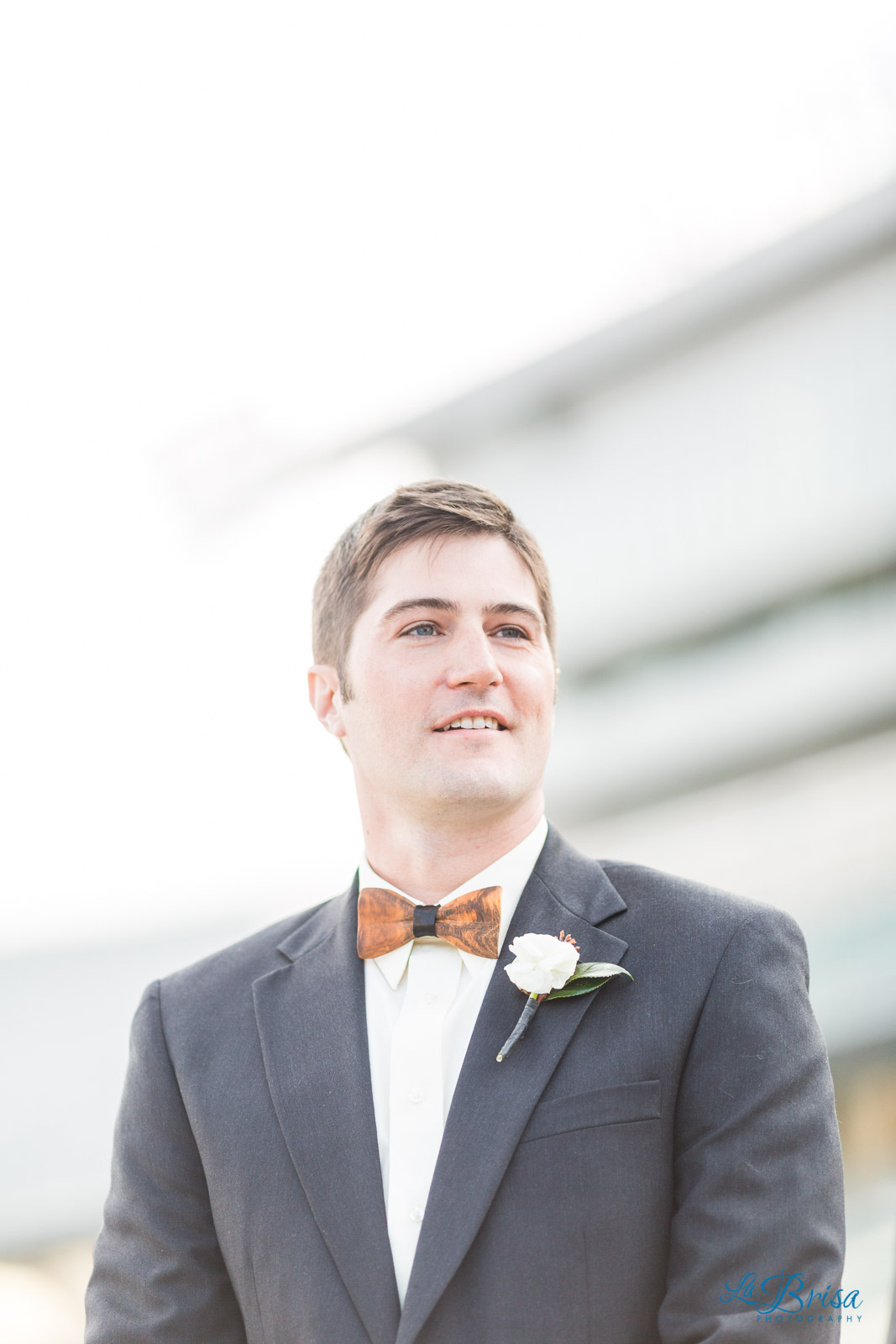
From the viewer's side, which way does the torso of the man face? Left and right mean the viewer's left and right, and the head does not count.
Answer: facing the viewer

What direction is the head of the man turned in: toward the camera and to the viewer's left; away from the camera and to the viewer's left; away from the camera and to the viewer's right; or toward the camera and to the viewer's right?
toward the camera and to the viewer's right
